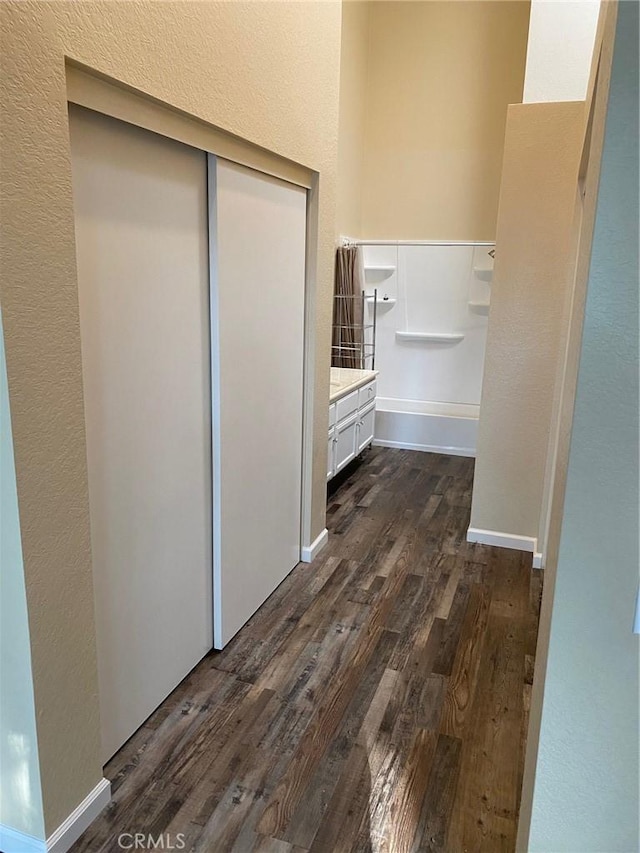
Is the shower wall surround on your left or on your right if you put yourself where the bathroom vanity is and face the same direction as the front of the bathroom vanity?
on your left

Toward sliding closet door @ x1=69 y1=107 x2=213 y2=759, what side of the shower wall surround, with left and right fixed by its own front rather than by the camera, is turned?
front

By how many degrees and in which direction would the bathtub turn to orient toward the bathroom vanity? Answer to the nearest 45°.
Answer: approximately 45° to its right

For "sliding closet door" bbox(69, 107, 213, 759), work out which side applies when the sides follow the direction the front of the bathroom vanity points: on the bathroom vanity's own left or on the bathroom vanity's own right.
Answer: on the bathroom vanity's own right

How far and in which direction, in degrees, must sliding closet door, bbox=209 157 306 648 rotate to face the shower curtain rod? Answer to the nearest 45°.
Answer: approximately 90° to its left

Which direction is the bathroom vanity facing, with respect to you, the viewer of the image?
facing the viewer and to the right of the viewer

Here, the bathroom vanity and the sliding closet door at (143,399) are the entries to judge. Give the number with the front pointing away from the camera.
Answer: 0

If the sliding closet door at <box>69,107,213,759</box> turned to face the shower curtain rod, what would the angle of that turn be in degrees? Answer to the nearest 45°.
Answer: approximately 90° to its left

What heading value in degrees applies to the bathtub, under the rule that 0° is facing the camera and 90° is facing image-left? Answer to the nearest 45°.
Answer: approximately 0°

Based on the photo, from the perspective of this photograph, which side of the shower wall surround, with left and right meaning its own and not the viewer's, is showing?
front
